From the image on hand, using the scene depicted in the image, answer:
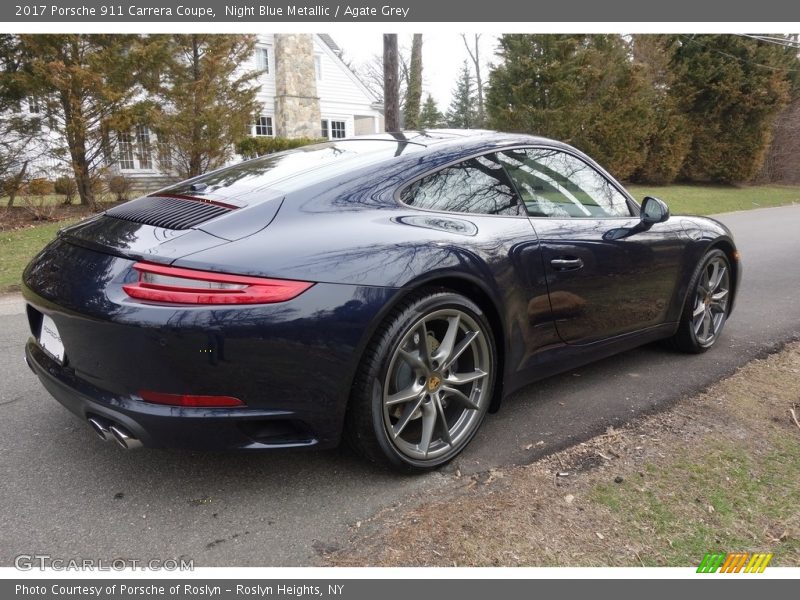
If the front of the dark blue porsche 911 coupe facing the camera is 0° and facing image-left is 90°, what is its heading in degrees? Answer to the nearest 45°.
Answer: approximately 225°

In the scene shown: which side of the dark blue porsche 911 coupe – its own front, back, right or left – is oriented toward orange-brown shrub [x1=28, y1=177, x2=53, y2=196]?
left

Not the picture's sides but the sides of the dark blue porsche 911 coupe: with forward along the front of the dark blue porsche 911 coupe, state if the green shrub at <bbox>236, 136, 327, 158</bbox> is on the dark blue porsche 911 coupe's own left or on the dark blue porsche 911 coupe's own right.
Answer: on the dark blue porsche 911 coupe's own left

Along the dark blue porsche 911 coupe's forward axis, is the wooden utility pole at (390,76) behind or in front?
in front

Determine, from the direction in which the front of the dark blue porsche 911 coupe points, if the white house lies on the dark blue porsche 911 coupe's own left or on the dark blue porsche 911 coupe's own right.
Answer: on the dark blue porsche 911 coupe's own left

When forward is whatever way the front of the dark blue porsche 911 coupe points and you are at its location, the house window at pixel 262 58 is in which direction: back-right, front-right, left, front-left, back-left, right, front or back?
front-left
